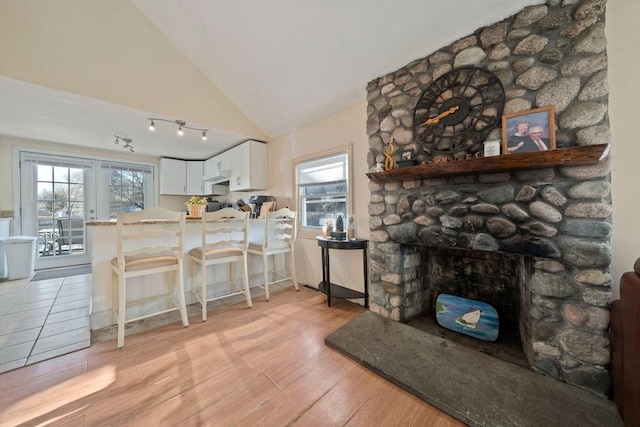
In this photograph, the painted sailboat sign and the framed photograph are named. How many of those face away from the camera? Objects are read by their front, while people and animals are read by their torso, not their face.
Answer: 0

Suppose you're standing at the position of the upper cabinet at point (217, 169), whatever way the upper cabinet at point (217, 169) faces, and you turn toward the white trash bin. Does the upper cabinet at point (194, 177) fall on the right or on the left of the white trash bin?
right

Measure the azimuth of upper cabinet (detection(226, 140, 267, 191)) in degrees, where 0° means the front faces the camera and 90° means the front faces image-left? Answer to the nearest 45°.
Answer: approximately 45°

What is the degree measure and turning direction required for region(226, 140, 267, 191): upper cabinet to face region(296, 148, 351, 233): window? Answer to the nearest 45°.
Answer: approximately 90° to its left

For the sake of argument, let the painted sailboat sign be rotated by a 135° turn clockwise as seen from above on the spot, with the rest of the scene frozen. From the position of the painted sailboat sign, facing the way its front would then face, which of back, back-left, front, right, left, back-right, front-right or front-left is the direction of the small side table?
left

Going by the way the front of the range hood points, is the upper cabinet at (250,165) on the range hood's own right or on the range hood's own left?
on the range hood's own left

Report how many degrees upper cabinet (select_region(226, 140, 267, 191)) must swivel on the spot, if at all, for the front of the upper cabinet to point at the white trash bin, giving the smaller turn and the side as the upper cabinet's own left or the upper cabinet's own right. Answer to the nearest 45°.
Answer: approximately 45° to the upper cabinet's own right

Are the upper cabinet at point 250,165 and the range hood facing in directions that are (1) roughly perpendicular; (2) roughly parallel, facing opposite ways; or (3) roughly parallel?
roughly parallel

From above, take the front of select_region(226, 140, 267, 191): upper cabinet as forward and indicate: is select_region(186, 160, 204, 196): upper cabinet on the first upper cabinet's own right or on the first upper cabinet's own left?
on the first upper cabinet's own right

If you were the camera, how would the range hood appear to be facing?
facing the viewer and to the left of the viewer

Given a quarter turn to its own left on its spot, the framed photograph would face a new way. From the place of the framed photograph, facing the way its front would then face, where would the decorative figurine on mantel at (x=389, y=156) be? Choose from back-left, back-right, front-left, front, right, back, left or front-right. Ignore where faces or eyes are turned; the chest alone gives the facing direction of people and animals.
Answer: back-right

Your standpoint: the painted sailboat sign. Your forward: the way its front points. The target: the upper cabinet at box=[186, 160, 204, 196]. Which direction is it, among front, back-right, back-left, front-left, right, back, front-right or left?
front-right
